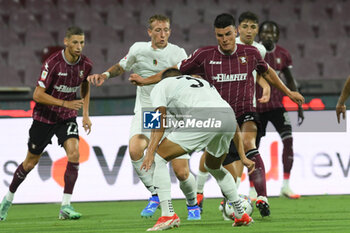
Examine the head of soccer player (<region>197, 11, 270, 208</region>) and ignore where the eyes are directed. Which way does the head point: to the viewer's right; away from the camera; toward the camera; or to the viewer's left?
toward the camera

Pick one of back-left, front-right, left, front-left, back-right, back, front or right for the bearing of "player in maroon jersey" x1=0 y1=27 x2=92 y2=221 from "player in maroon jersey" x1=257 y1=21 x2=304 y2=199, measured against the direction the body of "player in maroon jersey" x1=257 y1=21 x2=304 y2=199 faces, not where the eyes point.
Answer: front-right

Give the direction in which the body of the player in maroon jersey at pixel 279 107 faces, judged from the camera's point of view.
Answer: toward the camera

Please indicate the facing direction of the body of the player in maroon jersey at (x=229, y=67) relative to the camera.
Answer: toward the camera

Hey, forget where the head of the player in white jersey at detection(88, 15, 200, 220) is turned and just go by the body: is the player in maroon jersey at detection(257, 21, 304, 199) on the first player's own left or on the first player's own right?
on the first player's own left

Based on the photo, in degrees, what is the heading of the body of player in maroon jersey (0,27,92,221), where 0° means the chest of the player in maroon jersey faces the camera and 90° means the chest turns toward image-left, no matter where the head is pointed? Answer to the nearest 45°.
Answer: approximately 315°

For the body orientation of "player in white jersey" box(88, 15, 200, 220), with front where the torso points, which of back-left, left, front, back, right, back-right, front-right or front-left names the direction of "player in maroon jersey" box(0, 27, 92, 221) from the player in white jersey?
right

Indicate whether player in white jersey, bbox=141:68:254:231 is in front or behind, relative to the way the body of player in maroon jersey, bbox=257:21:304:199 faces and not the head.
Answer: in front

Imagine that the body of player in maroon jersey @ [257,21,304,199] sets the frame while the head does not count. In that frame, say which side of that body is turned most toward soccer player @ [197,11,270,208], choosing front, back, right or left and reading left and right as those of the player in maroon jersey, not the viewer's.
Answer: front

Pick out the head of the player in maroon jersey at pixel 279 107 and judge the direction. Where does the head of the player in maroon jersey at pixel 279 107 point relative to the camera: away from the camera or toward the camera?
toward the camera

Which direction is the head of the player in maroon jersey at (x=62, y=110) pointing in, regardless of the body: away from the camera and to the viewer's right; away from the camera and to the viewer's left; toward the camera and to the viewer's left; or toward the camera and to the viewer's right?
toward the camera and to the viewer's right
